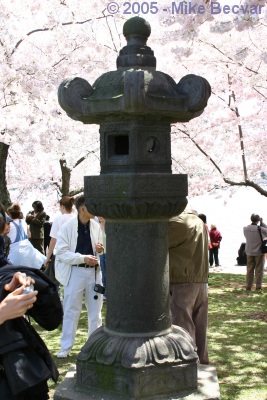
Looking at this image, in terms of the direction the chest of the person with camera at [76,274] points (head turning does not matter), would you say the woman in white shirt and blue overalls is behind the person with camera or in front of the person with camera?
behind

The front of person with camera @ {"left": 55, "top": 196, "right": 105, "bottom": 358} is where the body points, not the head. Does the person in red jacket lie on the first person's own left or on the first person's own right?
on the first person's own left

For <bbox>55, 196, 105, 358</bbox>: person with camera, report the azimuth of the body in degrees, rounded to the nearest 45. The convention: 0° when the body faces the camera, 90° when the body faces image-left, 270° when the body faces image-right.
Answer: approximately 315°

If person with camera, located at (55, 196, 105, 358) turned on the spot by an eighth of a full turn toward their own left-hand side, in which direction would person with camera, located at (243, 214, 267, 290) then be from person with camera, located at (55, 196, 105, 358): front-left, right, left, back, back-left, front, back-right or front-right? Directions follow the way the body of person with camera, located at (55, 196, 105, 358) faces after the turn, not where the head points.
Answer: front-left

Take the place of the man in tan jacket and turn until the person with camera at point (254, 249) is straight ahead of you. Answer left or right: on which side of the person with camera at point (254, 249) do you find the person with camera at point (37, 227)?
left
